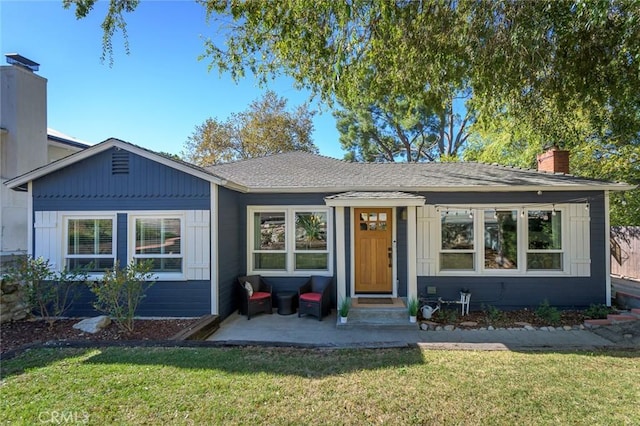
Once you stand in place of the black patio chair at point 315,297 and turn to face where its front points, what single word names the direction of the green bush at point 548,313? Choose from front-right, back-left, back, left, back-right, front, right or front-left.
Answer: back-left

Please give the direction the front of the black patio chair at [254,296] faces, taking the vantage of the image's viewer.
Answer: facing the viewer and to the right of the viewer

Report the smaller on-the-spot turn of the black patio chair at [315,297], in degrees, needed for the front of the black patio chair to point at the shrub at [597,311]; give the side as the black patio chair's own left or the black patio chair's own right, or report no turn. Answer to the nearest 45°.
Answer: approximately 135° to the black patio chair's own left

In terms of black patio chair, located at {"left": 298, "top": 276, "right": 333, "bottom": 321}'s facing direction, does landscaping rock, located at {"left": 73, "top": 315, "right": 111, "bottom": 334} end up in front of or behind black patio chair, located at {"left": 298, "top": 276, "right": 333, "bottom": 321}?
in front

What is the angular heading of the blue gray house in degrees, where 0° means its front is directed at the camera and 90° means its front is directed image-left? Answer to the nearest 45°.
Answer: approximately 0°

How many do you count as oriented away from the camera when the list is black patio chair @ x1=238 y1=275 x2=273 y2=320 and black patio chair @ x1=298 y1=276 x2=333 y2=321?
0

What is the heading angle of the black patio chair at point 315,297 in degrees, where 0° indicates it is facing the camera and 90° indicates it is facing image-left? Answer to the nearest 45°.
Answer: approximately 45°
